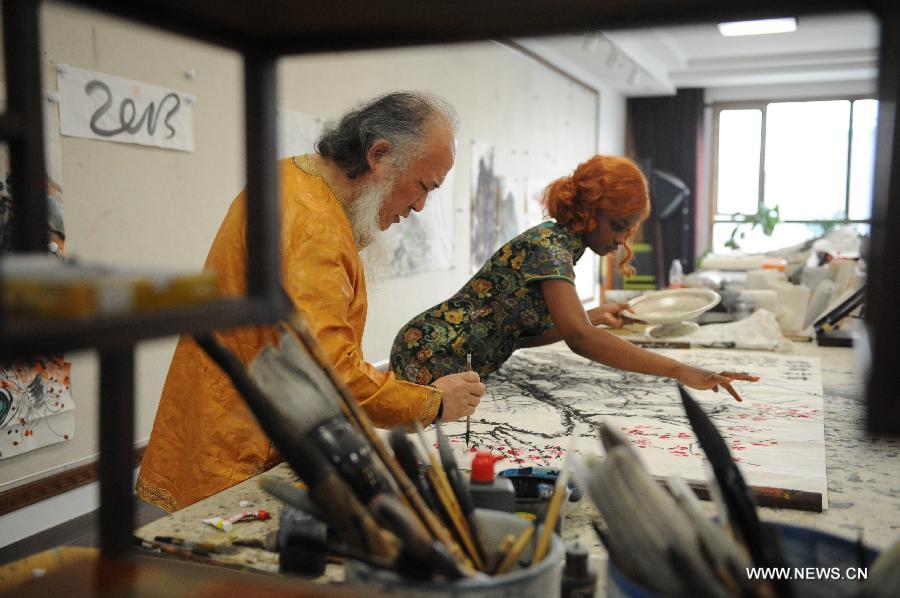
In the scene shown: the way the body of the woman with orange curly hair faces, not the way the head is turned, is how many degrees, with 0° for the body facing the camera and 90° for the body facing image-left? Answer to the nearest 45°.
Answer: approximately 270°

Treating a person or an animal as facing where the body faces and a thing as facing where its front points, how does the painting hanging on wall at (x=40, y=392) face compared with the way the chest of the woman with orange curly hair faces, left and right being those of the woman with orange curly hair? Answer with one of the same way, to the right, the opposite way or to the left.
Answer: the same way

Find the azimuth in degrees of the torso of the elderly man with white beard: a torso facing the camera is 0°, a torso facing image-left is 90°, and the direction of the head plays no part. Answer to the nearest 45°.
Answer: approximately 270°

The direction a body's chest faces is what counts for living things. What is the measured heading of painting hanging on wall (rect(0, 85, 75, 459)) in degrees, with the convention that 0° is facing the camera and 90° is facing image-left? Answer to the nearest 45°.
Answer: approximately 315°

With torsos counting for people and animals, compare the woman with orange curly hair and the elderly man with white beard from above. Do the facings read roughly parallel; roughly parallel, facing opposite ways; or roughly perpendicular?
roughly parallel

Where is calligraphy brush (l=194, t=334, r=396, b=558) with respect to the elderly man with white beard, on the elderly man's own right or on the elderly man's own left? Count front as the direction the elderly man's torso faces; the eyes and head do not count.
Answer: on the elderly man's own right

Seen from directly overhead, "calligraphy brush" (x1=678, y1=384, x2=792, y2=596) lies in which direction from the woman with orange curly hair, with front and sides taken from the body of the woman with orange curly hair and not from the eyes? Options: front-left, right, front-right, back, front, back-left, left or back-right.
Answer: right

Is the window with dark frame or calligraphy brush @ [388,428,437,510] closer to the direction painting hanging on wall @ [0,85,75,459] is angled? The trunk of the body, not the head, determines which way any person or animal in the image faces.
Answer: the calligraphy brush

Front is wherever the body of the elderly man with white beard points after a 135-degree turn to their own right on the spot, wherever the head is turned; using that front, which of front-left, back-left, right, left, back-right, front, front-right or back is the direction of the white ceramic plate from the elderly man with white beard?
back

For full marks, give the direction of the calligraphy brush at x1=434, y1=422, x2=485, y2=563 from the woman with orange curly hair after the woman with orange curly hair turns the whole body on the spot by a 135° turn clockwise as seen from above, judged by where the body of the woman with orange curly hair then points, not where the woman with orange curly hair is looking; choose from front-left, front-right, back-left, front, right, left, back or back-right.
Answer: front-left

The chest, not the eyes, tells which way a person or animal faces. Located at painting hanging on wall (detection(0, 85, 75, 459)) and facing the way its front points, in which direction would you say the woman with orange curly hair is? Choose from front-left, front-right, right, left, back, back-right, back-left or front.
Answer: front

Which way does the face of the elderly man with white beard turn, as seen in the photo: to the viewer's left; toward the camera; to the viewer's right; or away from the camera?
to the viewer's right

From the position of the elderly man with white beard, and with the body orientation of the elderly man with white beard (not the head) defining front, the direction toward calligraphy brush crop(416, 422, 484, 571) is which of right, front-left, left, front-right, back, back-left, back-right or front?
right

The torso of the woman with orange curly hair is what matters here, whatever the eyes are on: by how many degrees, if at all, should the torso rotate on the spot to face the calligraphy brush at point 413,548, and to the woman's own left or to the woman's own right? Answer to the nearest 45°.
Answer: approximately 90° to the woman's own right

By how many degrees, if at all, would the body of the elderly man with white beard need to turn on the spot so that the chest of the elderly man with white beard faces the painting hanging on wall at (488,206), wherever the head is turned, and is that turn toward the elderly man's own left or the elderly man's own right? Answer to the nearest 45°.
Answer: approximately 90° to the elderly man's own left
